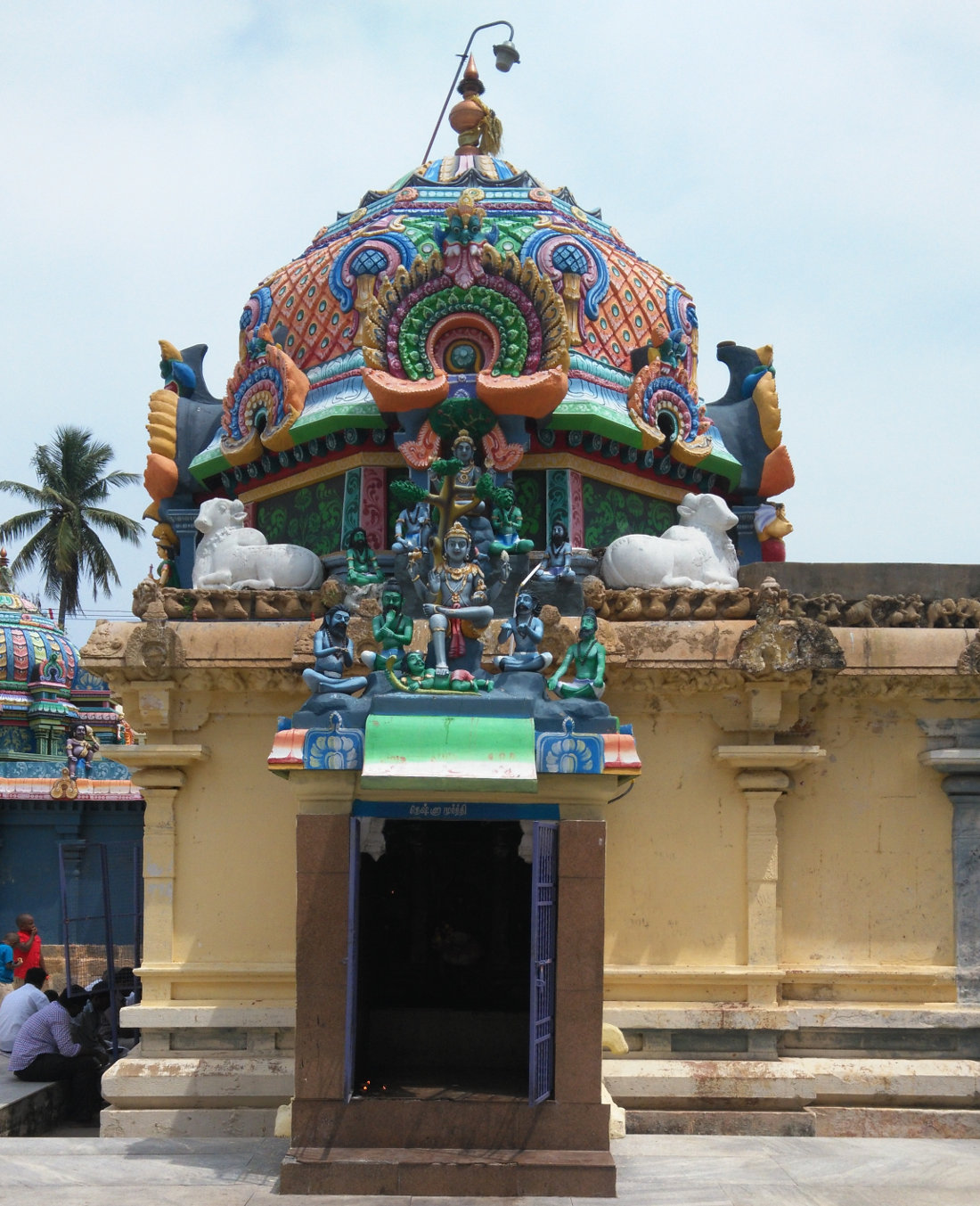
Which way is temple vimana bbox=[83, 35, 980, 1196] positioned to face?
toward the camera

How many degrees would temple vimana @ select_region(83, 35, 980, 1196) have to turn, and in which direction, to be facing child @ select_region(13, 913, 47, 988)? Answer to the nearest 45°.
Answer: approximately 135° to its right

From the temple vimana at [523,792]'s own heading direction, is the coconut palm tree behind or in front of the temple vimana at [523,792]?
behind

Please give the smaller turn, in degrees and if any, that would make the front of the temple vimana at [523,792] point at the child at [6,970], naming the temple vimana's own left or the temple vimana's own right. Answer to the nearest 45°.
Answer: approximately 135° to the temple vimana's own right
